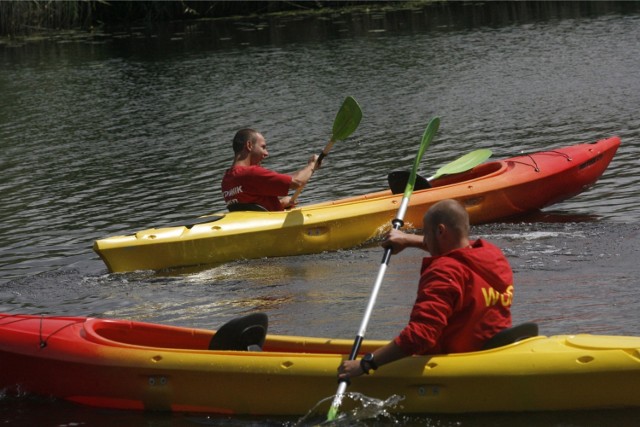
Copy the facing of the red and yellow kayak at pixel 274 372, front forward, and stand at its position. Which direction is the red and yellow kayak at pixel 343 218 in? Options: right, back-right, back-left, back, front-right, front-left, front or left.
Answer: right

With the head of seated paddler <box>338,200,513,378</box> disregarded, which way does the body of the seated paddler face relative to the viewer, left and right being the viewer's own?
facing away from the viewer and to the left of the viewer

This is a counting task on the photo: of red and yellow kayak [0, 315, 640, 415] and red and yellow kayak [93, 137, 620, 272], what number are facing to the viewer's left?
1

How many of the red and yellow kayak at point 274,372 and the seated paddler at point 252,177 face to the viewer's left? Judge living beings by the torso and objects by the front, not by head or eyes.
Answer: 1

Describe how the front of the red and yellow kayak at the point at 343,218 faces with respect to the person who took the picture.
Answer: facing away from the viewer and to the right of the viewer

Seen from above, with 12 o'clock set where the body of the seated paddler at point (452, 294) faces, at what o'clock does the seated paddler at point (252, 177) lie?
the seated paddler at point (252, 177) is roughly at 1 o'clock from the seated paddler at point (452, 294).

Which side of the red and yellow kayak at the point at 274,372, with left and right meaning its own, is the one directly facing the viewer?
left
